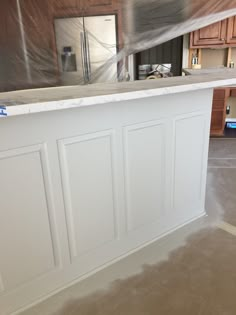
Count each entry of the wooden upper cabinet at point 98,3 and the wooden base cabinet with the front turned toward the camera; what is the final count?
2

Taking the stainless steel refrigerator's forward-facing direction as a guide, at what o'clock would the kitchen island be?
The kitchen island is roughly at 12 o'clock from the stainless steel refrigerator.

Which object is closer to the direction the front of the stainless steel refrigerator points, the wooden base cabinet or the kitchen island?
the kitchen island

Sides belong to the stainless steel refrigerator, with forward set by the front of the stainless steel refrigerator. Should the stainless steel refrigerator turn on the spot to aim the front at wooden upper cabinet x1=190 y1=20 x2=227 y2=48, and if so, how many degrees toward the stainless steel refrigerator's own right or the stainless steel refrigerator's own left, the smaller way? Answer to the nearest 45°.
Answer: approximately 135° to the stainless steel refrigerator's own left

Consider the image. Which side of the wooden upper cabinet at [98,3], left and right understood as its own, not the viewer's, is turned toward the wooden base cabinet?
left

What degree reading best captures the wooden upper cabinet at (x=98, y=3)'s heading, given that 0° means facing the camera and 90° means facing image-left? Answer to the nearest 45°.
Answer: approximately 0°

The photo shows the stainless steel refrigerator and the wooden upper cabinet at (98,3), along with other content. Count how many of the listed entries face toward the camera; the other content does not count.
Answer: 2
